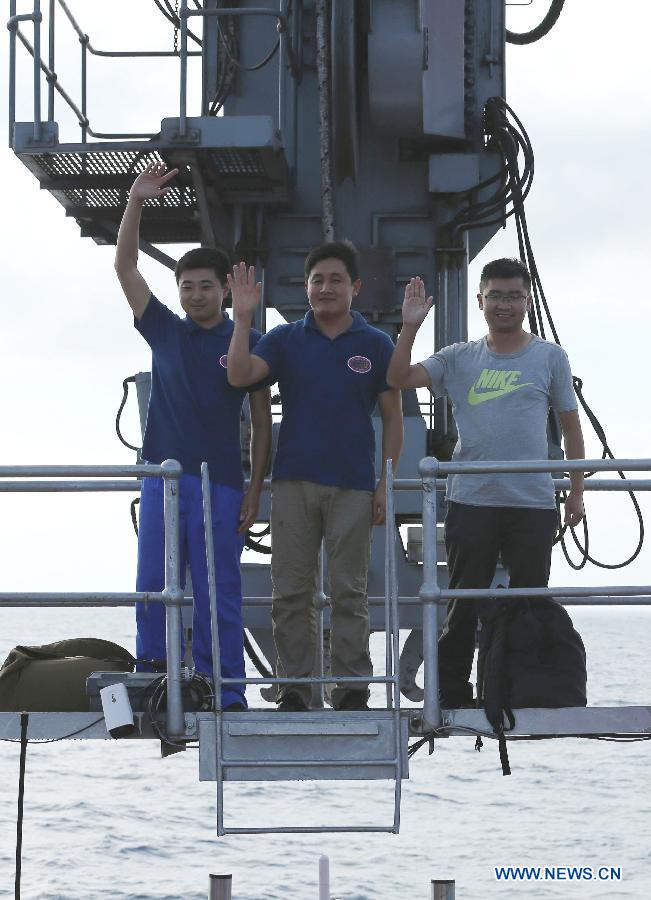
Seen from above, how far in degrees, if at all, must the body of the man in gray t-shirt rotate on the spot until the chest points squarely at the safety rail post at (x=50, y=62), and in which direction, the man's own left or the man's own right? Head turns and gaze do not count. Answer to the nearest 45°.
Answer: approximately 135° to the man's own right

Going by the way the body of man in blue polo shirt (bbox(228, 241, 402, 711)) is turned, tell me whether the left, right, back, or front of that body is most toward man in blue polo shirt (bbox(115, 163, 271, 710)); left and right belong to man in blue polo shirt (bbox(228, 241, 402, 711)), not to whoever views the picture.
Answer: right

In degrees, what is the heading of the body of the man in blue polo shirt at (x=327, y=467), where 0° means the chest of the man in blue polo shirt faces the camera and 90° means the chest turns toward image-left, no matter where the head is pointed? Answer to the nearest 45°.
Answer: approximately 0°
